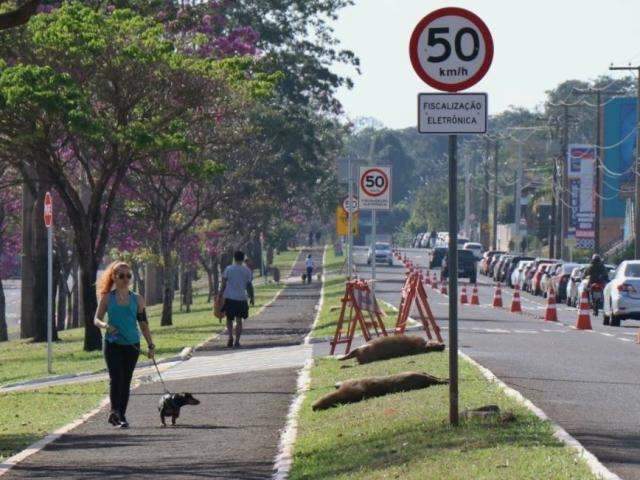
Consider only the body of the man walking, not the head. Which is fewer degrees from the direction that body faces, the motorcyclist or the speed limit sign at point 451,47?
the motorcyclist

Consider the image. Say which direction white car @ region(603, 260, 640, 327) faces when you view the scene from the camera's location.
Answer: facing away from the viewer

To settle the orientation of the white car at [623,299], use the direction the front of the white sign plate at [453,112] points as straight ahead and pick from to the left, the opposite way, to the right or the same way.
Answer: the opposite way

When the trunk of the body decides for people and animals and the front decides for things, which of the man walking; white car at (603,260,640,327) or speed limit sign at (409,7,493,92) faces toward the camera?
the speed limit sign

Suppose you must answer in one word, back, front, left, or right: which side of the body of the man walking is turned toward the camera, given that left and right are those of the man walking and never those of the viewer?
back

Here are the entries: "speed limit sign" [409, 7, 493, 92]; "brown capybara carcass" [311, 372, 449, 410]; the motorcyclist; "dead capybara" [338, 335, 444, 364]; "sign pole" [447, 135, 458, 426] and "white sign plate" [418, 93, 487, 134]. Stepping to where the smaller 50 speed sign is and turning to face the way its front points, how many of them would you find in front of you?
5

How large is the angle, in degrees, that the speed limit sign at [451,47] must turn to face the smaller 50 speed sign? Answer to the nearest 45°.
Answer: approximately 180°
